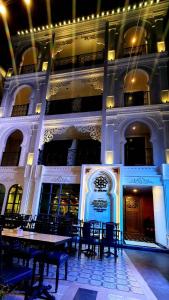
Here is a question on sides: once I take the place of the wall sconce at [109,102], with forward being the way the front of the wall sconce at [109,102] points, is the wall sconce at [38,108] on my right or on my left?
on my right

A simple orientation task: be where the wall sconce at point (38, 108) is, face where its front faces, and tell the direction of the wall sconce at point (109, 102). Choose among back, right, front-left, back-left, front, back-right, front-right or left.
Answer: front-left

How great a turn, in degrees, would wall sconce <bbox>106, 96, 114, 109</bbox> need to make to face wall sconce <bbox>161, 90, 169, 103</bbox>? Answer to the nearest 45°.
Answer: approximately 90° to its left

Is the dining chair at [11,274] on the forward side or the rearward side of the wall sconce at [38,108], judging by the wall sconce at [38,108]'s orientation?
on the forward side

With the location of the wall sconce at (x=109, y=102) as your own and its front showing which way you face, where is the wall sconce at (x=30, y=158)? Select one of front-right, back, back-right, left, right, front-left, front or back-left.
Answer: right

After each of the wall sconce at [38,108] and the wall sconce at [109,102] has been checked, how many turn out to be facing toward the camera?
2

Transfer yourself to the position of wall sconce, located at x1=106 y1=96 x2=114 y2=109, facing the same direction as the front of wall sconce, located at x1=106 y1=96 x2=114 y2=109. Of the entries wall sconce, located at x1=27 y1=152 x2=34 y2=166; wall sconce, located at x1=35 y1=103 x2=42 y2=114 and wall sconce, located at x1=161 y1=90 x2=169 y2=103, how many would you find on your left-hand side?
1

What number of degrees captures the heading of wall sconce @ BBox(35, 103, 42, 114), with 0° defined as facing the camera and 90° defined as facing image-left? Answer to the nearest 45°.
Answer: approximately 0°

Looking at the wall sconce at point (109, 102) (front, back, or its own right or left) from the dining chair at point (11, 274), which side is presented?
front
